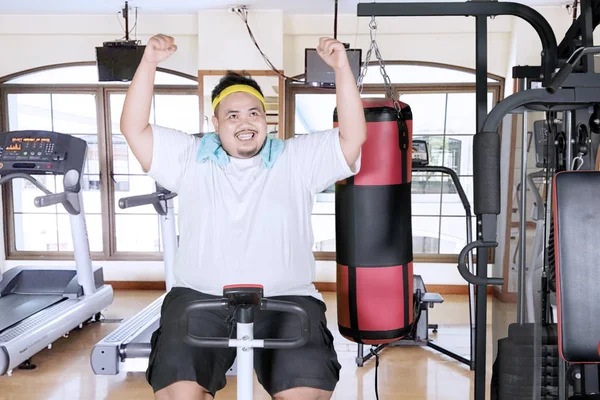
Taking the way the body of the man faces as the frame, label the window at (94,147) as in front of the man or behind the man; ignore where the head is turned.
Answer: behind

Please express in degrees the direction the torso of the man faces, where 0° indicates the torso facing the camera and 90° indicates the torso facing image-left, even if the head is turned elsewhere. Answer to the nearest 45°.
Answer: approximately 0°

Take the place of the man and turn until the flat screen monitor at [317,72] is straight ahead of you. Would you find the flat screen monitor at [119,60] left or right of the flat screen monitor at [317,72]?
left

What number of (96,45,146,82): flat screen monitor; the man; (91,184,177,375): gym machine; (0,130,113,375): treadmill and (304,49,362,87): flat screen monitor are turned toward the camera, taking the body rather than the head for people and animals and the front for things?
3

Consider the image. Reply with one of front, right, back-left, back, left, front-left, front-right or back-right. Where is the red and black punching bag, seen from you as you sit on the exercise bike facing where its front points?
back-left
